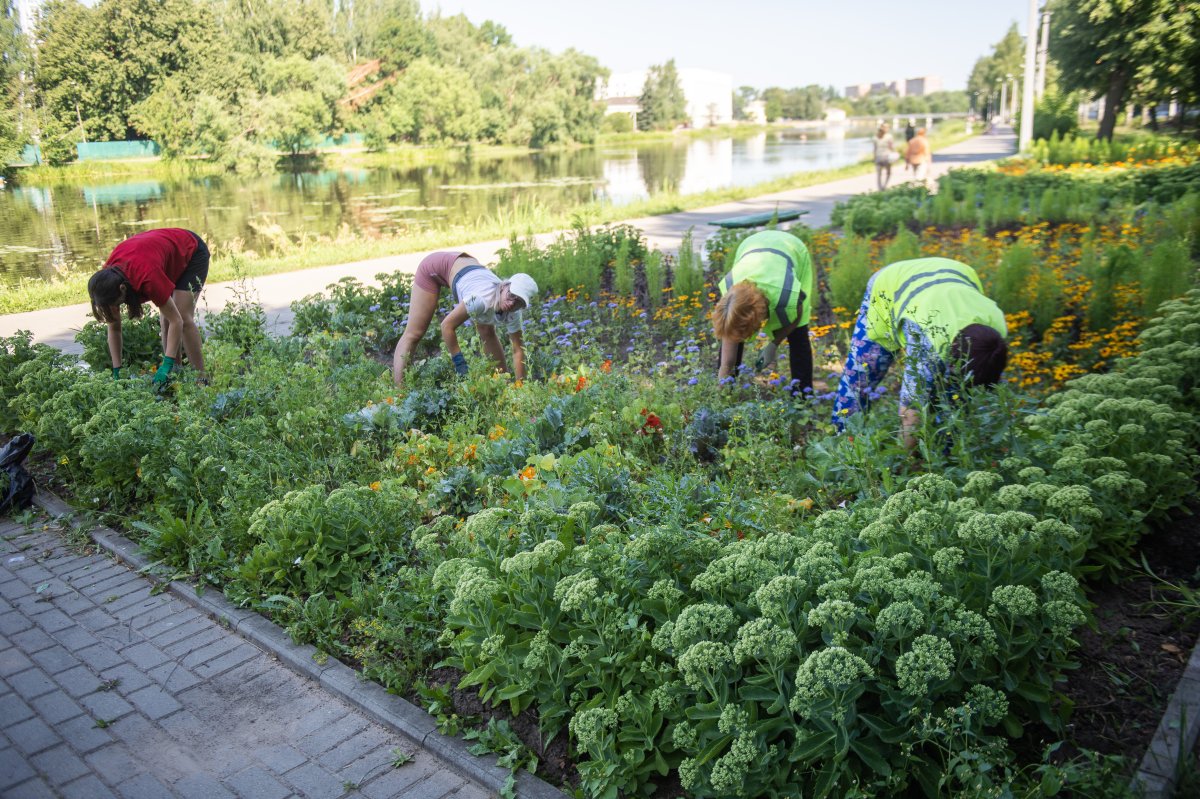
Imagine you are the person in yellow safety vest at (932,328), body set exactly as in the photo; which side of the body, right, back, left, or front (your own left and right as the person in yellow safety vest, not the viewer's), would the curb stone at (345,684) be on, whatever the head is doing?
right

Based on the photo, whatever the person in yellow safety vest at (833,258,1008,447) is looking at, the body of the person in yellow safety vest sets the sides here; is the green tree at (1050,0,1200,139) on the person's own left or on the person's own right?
on the person's own left

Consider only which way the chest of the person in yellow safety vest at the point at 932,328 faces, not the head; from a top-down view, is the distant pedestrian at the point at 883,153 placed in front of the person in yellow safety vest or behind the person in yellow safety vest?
behind

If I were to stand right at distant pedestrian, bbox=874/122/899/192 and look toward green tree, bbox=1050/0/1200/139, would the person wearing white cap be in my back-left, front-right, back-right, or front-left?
back-right

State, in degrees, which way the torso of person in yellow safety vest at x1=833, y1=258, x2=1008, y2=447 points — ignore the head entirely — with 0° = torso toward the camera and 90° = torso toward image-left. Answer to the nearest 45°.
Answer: approximately 315°

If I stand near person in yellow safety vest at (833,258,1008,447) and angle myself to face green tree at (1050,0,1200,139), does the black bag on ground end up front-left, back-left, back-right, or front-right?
back-left

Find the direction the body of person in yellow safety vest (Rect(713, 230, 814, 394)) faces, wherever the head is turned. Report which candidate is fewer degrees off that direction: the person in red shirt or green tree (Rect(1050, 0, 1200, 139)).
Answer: the person in red shirt

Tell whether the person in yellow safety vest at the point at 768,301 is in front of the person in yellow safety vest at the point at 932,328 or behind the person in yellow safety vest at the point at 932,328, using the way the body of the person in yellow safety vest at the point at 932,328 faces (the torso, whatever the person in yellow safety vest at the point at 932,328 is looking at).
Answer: behind

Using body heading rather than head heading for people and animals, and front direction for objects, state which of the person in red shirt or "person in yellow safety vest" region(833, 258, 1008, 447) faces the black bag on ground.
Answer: the person in red shirt

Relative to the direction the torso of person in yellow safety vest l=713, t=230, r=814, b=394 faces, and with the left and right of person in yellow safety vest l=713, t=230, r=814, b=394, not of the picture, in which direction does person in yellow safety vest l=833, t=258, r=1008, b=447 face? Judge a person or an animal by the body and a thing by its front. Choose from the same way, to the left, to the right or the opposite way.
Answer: to the left
